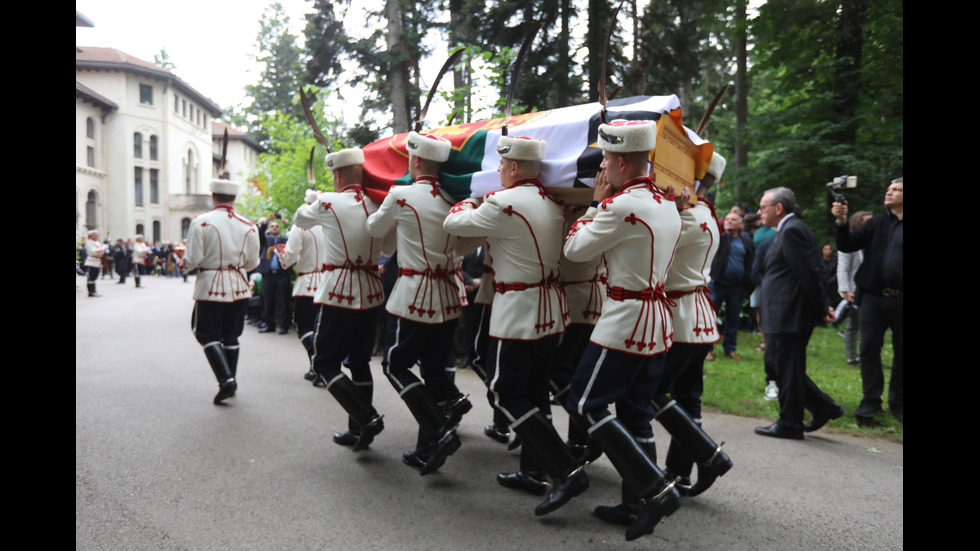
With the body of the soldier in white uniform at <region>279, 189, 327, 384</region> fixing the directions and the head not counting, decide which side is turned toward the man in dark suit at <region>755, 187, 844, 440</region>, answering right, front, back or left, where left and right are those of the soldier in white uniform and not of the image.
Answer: back

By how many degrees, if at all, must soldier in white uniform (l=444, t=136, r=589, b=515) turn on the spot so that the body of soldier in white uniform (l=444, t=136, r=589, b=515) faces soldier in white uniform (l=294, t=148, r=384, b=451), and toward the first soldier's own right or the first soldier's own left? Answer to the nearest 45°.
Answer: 0° — they already face them

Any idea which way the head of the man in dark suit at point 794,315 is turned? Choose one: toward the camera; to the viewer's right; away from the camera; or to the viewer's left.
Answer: to the viewer's left

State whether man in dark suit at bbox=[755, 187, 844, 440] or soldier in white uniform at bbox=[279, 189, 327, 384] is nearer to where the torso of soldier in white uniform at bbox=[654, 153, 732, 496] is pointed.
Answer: the soldier in white uniform

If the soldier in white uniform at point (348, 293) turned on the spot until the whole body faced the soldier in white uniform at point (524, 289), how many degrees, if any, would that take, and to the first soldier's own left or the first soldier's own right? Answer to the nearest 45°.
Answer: approximately 180°

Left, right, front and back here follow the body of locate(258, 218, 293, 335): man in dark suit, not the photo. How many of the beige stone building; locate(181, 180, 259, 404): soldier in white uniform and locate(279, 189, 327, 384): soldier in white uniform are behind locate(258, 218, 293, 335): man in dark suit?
1
